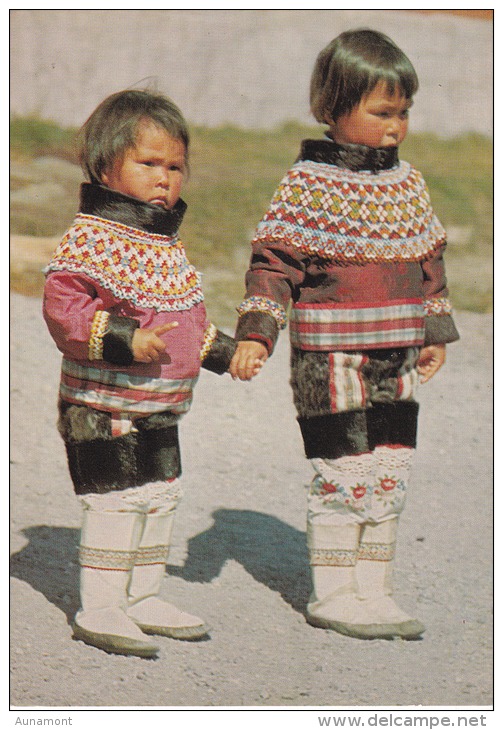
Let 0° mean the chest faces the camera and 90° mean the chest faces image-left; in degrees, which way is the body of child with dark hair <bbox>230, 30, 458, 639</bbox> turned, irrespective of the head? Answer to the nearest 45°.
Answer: approximately 315°

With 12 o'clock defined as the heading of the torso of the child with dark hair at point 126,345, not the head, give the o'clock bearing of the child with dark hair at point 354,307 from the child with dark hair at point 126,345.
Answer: the child with dark hair at point 354,307 is roughly at 10 o'clock from the child with dark hair at point 126,345.

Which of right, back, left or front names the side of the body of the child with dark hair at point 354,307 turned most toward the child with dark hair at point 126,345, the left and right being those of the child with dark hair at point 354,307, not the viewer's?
right

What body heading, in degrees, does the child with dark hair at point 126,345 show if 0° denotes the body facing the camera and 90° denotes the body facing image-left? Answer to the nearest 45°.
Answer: approximately 315°
